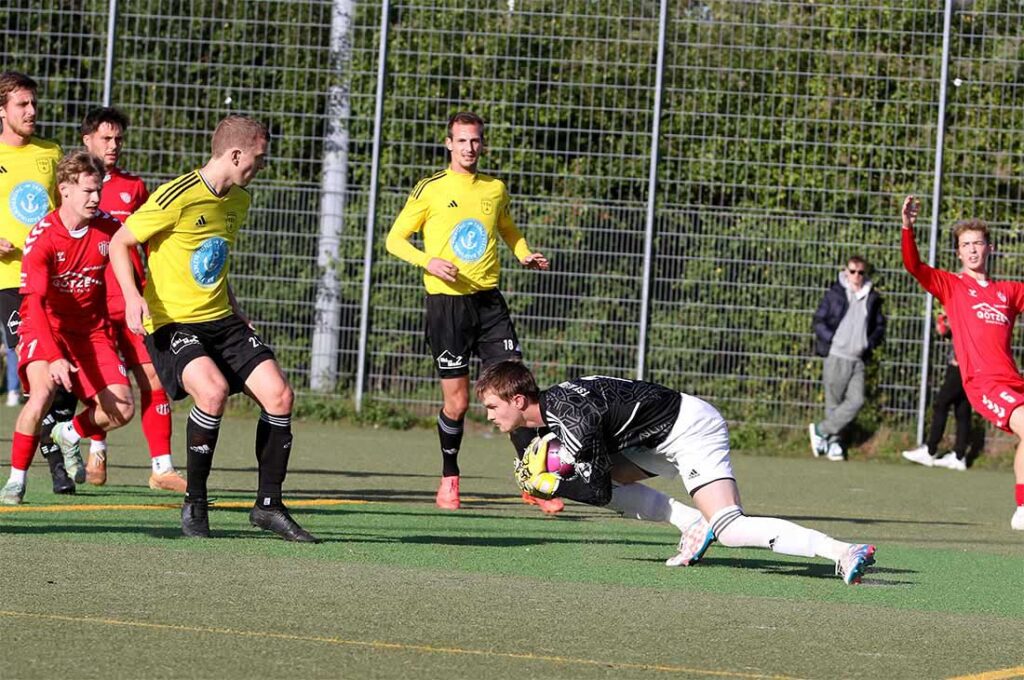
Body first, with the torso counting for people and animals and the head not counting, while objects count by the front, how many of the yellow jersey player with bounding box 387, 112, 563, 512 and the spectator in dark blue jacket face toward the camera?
2

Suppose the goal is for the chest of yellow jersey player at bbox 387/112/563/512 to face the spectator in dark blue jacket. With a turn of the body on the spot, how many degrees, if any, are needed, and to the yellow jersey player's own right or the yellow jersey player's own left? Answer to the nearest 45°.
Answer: approximately 135° to the yellow jersey player's own left

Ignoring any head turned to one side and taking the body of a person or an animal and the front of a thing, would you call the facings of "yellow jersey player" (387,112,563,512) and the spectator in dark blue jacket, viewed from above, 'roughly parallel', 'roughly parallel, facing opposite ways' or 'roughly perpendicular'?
roughly parallel

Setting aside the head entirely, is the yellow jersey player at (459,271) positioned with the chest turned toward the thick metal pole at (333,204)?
no

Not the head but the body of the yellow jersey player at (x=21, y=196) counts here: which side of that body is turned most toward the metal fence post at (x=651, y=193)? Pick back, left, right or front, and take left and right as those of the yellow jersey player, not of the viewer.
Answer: left

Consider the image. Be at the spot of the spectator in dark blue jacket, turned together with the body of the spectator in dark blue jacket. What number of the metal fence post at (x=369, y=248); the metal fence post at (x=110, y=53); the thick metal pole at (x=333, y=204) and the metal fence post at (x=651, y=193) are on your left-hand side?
0

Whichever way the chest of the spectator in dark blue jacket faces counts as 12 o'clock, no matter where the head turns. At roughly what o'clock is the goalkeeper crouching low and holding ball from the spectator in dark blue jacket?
The goalkeeper crouching low and holding ball is roughly at 12 o'clock from the spectator in dark blue jacket.

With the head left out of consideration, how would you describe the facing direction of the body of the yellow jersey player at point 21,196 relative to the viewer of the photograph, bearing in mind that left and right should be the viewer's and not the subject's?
facing the viewer and to the right of the viewer

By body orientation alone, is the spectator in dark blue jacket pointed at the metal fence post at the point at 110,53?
no

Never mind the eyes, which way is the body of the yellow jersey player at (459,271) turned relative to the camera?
toward the camera

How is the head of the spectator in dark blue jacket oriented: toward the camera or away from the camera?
toward the camera

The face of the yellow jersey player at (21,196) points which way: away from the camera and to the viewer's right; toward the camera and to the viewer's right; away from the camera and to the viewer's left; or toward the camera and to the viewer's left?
toward the camera and to the viewer's right

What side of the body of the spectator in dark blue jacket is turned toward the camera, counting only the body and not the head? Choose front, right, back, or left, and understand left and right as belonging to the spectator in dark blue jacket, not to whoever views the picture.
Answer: front

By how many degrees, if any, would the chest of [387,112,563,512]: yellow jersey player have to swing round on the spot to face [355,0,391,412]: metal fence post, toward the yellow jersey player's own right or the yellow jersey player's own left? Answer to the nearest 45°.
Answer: approximately 180°

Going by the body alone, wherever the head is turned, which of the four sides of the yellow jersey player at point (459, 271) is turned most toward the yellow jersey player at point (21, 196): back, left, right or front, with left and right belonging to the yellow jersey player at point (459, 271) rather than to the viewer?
right
